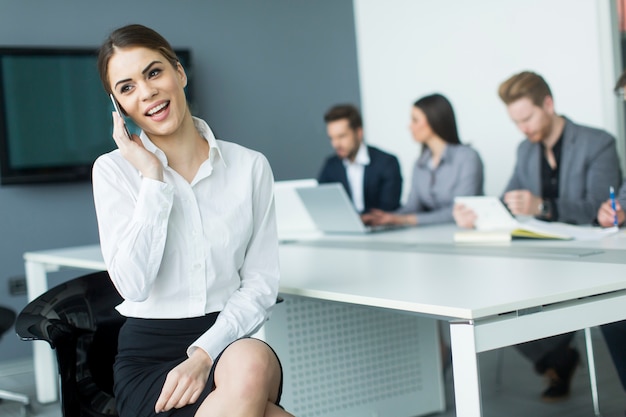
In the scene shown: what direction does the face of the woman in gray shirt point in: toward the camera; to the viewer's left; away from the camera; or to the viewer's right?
to the viewer's left

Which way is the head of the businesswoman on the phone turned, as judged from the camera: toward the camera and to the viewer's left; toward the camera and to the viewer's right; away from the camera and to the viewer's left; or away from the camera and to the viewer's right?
toward the camera and to the viewer's right

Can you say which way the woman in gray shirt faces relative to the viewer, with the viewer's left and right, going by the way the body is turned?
facing the viewer and to the left of the viewer

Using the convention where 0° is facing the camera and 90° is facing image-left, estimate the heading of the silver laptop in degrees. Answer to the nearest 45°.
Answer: approximately 225°

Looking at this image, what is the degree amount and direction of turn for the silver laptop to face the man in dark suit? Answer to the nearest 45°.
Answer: approximately 45° to its left

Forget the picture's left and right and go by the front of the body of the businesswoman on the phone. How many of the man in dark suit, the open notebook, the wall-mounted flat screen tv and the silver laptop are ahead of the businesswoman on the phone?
0

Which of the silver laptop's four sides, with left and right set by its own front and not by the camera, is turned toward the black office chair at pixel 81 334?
back

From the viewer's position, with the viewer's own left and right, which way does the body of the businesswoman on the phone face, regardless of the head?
facing the viewer

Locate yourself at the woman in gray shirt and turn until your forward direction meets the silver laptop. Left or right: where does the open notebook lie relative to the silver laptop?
left

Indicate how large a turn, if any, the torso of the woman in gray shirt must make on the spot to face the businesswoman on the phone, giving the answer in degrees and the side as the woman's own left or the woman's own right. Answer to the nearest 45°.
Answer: approximately 45° to the woman's own left

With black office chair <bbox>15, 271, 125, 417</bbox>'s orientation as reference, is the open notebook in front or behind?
in front

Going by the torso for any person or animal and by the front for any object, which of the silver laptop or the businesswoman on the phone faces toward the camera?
the businesswoman on the phone
